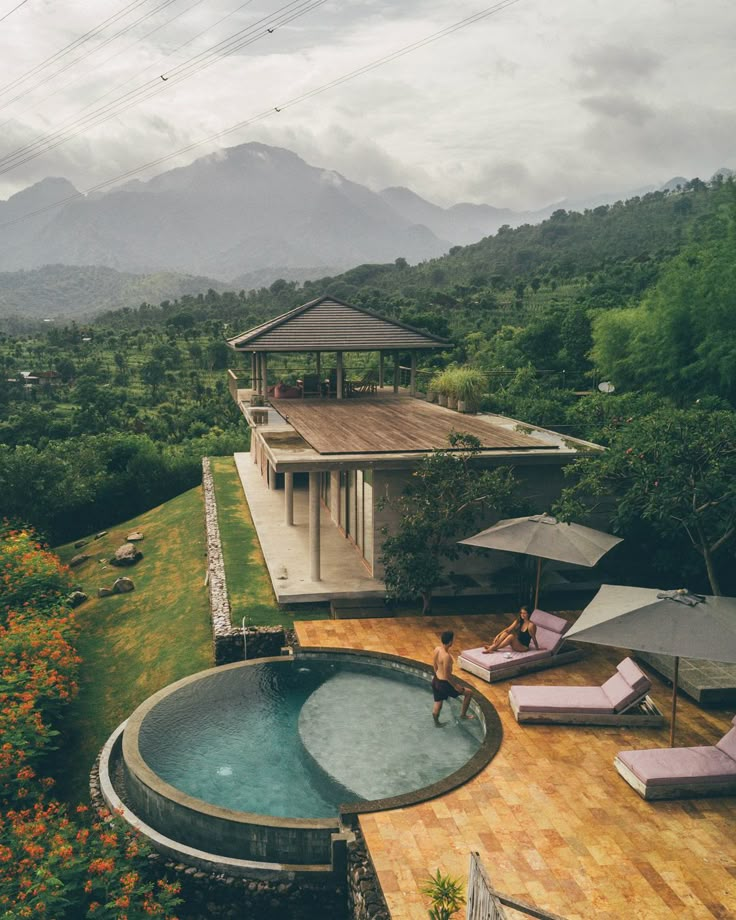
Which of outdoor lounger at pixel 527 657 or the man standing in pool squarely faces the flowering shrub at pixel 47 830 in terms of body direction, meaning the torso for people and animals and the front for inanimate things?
the outdoor lounger

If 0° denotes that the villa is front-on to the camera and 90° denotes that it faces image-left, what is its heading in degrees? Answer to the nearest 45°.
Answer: approximately 90°

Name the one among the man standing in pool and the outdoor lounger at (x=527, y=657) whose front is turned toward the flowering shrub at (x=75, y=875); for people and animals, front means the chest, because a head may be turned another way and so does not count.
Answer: the outdoor lounger

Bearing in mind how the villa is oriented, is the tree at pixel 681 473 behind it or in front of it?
behind

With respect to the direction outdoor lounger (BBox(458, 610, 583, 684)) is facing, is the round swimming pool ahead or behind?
ahead

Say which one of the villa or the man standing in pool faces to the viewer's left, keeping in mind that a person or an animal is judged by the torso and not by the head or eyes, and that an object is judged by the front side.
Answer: the villa

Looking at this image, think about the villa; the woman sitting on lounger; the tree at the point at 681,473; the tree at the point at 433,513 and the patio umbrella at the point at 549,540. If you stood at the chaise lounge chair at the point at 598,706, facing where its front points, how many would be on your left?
0

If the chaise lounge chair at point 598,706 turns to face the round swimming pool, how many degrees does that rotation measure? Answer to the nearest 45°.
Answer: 0° — it already faces it

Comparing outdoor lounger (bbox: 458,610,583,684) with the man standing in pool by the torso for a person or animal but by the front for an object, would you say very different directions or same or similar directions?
very different directions

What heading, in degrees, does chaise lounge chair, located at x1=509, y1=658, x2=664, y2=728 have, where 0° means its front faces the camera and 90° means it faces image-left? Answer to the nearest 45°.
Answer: approximately 90°

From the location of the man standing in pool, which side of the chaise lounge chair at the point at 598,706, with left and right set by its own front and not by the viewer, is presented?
front

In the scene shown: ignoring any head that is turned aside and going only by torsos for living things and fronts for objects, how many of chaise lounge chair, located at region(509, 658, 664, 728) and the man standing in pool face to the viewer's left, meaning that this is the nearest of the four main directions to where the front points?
1

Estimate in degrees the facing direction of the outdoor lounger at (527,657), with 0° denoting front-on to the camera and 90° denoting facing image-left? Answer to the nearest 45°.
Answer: approximately 45°
